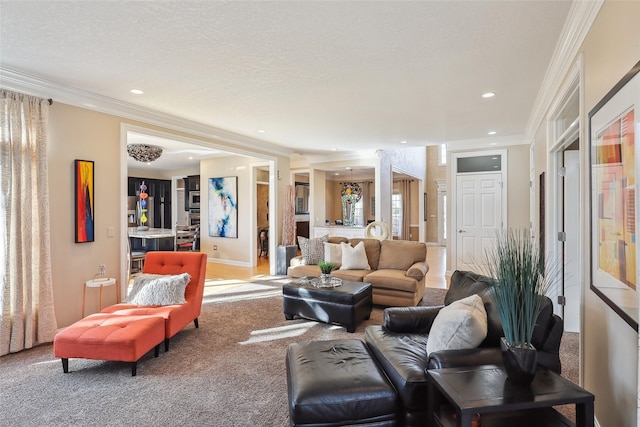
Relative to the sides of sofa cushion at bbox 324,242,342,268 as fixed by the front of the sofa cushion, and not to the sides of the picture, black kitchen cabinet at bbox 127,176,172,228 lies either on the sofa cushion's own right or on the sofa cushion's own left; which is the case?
on the sofa cushion's own right

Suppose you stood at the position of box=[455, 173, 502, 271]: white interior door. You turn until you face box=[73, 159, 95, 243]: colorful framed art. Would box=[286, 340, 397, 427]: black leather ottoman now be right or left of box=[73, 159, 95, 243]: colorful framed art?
left

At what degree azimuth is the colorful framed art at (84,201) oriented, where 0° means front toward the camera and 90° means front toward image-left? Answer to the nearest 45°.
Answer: approximately 315°

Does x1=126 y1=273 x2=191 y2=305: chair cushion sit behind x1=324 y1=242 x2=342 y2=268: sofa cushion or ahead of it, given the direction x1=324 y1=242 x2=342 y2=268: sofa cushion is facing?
ahead

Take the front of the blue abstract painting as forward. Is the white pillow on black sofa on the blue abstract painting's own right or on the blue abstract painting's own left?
on the blue abstract painting's own left

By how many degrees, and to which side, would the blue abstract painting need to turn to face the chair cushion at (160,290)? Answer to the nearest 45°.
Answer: approximately 45° to its left

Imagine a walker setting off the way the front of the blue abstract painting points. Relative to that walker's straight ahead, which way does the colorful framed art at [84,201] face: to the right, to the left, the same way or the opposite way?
to the left

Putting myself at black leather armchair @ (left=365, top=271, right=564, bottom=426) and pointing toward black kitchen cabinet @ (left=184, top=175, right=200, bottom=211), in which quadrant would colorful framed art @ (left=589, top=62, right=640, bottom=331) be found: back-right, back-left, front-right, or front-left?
back-right

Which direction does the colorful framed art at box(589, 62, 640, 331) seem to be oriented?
to the viewer's left

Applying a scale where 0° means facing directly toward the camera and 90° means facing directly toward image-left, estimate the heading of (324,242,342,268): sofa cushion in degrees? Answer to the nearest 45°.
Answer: approximately 45°

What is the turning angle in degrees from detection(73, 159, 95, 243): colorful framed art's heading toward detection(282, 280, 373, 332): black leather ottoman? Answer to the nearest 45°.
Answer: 0° — it already faces it

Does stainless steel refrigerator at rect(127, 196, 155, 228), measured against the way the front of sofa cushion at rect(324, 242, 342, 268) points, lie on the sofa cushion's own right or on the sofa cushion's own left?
on the sofa cushion's own right

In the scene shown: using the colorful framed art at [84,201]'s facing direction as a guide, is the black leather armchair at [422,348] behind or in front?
in front

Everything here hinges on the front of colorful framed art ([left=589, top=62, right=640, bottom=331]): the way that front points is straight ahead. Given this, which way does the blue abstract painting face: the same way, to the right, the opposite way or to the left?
to the left

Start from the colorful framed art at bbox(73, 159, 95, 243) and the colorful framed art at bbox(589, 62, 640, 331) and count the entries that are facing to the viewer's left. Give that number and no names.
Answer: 1

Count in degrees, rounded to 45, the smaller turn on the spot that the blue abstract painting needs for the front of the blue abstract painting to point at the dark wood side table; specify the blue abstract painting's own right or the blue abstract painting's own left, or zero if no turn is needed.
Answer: approximately 45° to the blue abstract painting's own left
